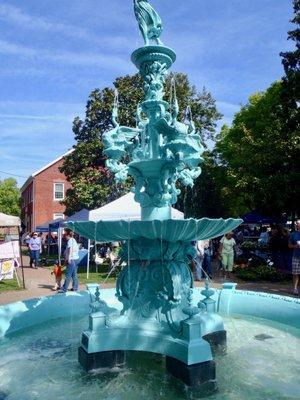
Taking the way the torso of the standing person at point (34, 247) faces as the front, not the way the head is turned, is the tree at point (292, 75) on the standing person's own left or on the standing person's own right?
on the standing person's own left

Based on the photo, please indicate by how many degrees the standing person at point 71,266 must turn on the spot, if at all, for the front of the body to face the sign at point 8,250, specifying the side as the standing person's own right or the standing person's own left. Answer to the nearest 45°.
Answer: approximately 45° to the standing person's own right

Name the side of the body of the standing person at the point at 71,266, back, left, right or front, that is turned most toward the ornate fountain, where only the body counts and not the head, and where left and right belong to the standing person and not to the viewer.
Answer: left

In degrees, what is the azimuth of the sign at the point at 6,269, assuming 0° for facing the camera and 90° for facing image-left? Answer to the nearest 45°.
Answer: approximately 0°

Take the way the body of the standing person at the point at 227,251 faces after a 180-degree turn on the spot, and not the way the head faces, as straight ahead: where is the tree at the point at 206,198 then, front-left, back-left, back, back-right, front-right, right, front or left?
front

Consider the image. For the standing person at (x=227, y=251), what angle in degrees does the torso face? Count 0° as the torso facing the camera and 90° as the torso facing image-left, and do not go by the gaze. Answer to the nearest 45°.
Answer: approximately 0°

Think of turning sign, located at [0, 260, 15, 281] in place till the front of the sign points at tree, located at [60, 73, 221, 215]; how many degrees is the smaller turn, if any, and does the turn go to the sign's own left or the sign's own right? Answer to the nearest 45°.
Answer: approximately 135° to the sign's own left
